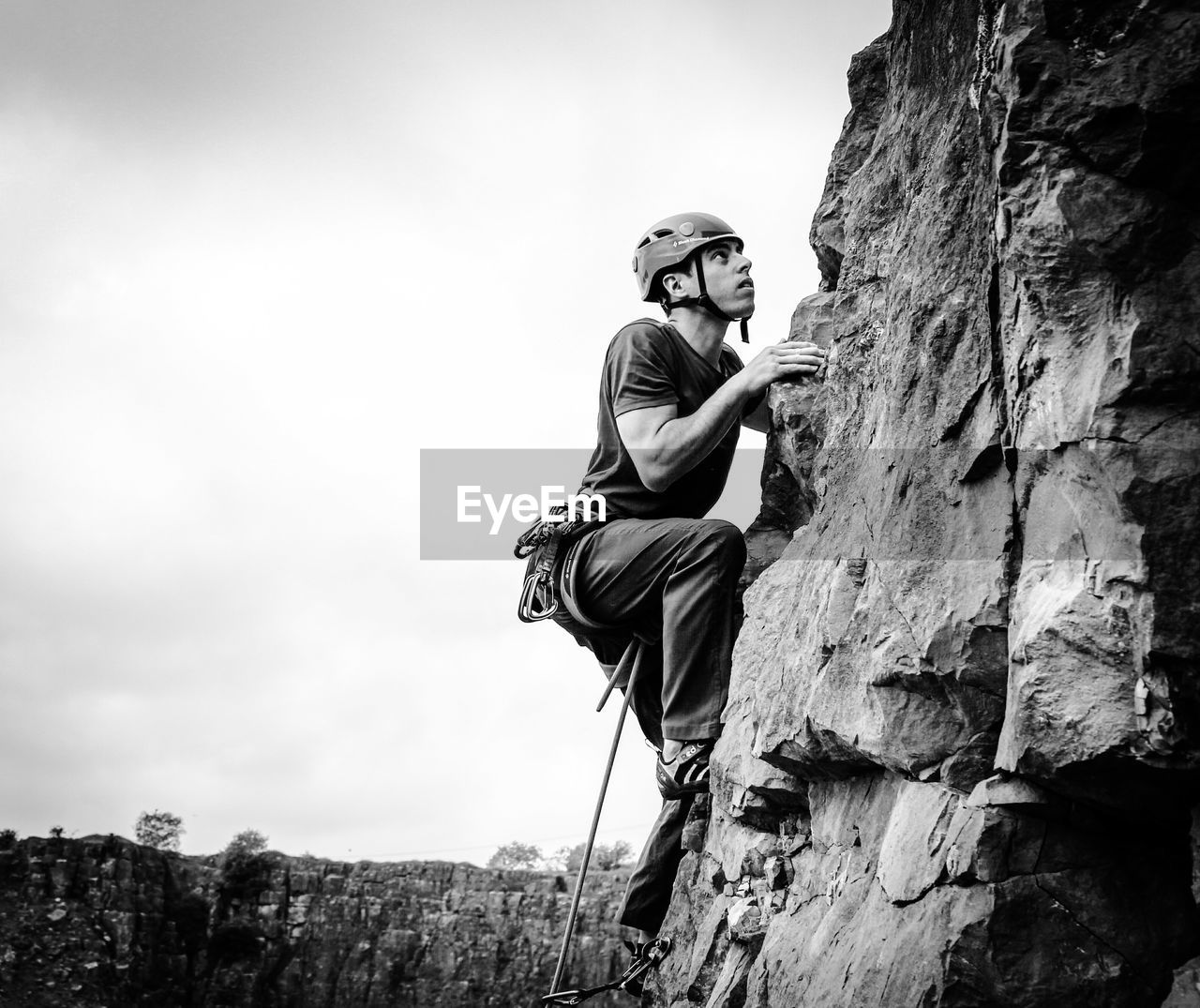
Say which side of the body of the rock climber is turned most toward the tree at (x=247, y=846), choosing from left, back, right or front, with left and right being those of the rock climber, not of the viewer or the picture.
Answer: left

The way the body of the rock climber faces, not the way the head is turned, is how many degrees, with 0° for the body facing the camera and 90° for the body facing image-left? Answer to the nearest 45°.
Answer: approximately 270°

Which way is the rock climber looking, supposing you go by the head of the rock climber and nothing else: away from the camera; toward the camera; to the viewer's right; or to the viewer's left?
to the viewer's right

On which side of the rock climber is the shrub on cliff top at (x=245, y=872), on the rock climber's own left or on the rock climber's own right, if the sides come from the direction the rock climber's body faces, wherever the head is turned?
on the rock climber's own left
